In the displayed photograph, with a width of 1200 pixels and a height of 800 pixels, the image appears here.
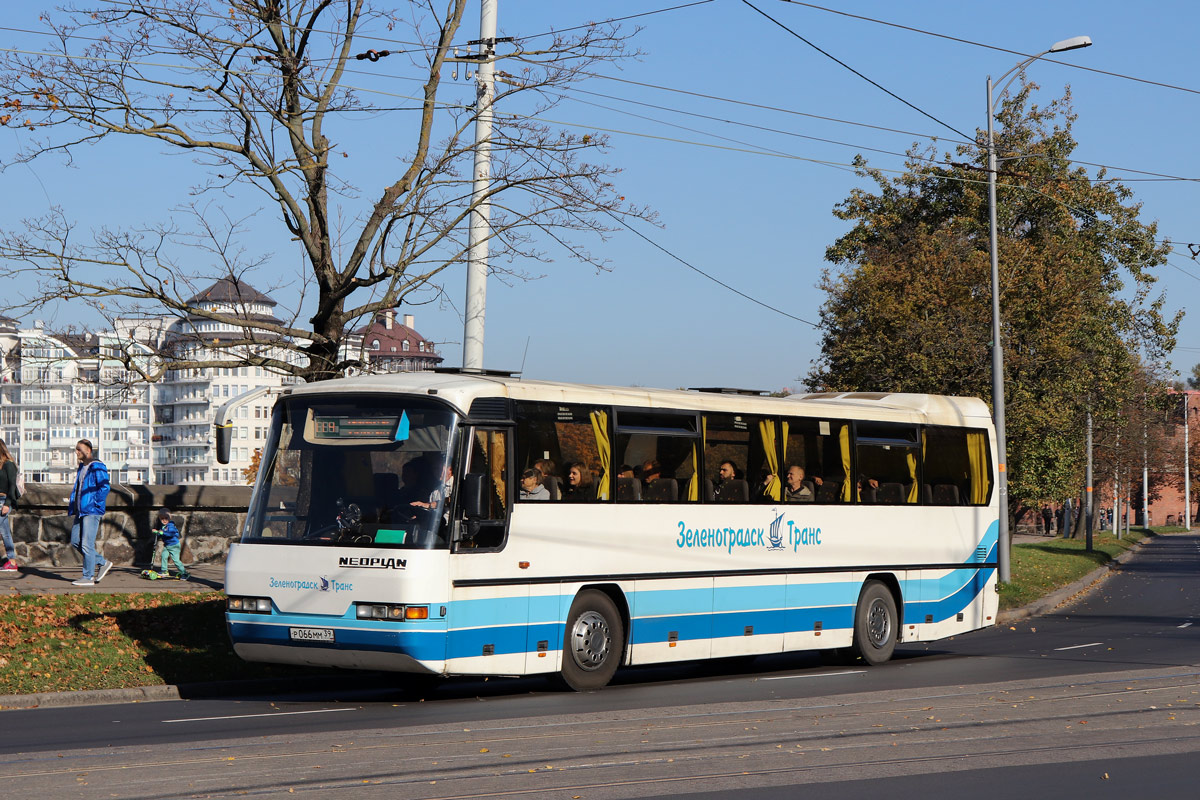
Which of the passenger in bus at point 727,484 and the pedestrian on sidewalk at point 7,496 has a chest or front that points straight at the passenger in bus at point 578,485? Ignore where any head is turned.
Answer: the passenger in bus at point 727,484

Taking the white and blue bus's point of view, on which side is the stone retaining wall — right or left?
on its right

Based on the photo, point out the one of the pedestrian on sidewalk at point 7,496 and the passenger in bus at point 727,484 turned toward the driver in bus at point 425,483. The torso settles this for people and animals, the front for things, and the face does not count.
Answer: the passenger in bus at point 727,484

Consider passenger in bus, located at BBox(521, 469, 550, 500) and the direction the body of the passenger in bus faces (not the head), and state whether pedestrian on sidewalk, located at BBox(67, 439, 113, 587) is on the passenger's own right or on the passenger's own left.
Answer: on the passenger's own right

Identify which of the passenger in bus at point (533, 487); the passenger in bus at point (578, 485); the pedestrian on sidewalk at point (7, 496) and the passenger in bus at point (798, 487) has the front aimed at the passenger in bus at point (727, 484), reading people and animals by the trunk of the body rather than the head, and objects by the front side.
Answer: the passenger in bus at point (798, 487)

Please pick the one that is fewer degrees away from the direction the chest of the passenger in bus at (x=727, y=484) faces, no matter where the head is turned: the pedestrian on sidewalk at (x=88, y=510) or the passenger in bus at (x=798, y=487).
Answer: the pedestrian on sidewalk

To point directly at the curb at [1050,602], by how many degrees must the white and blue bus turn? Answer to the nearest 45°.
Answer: approximately 180°

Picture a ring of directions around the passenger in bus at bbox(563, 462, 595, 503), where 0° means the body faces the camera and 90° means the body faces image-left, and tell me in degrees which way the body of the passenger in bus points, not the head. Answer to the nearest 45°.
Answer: approximately 45°

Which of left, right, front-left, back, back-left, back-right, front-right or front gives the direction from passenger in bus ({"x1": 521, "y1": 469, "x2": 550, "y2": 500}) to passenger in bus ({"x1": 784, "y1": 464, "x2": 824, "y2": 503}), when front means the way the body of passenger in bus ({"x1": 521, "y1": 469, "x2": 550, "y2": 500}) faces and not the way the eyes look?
back
